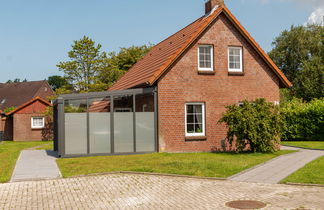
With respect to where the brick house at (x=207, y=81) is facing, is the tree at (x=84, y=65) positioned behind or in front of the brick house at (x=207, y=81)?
behind

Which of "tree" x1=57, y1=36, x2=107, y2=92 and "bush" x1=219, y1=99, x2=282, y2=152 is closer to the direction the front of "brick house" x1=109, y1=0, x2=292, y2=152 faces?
the bush

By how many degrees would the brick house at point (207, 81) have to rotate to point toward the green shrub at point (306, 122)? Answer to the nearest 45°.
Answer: approximately 135° to its left

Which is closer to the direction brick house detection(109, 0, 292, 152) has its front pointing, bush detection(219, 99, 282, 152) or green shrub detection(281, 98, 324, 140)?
the bush

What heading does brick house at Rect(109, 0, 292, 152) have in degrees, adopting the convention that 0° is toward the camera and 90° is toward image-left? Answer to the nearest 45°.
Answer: approximately 0°
